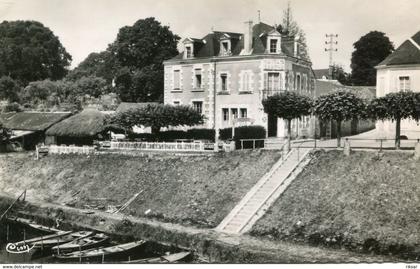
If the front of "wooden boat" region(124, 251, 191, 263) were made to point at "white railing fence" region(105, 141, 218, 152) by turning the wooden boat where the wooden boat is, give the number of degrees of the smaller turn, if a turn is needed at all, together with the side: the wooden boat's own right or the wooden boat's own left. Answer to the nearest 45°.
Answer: approximately 90° to the wooden boat's own left

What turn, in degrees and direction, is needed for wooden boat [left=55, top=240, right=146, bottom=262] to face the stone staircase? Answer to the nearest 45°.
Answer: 0° — it already faces it

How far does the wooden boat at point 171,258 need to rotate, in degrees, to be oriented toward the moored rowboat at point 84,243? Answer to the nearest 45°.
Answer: approximately 135° to its left

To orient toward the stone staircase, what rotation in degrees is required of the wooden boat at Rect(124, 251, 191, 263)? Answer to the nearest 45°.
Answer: approximately 45° to its left

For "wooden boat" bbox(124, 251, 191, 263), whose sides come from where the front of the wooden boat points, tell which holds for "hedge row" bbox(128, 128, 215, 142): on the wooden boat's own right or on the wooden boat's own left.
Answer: on the wooden boat's own left

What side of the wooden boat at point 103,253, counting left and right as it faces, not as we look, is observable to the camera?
right
